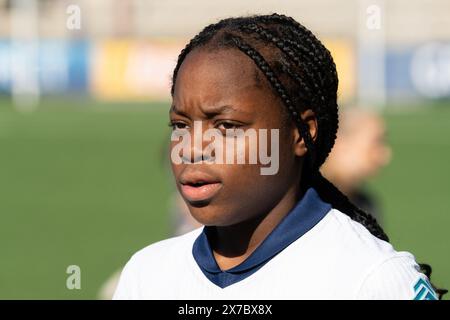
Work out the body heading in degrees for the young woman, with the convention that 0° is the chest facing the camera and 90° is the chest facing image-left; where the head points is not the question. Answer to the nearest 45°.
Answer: approximately 45°
